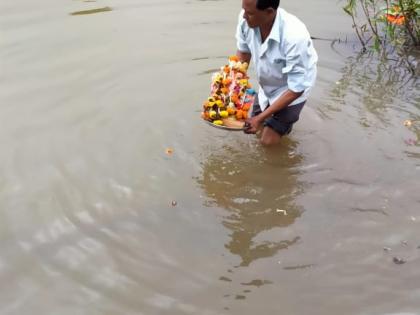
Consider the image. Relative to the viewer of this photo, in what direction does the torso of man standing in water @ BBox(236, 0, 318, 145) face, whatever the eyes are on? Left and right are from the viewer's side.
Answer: facing the viewer and to the left of the viewer

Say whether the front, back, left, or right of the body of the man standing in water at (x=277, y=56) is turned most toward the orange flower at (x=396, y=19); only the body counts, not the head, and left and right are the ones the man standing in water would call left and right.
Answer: back
